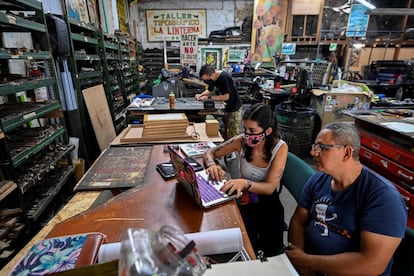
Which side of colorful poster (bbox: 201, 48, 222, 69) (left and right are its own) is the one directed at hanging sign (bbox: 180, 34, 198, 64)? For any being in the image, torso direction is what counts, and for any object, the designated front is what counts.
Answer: right

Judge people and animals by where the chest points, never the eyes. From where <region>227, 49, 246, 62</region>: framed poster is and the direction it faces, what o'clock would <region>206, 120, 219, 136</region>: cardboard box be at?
The cardboard box is roughly at 12 o'clock from the framed poster.

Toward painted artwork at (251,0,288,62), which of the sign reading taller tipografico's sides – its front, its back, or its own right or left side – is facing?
left

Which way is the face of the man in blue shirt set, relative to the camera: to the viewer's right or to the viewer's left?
to the viewer's left

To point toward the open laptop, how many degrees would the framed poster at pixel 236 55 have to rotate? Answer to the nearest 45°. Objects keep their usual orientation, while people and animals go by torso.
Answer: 0° — it already faces it

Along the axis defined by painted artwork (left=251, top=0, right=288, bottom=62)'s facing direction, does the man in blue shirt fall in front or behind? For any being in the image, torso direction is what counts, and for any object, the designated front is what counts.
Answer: in front

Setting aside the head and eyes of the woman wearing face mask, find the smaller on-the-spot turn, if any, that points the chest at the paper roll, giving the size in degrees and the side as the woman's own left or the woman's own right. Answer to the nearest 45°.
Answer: approximately 45° to the woman's own left

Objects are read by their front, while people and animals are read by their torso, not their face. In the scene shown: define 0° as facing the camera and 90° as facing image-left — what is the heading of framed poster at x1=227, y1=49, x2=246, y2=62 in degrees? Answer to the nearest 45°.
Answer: approximately 0°

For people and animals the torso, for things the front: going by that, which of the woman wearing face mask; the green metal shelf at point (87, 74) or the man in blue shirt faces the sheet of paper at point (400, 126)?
the green metal shelf

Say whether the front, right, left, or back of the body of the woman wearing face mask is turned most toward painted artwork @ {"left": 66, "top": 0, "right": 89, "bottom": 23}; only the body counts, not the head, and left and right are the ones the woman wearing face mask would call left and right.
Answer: right
